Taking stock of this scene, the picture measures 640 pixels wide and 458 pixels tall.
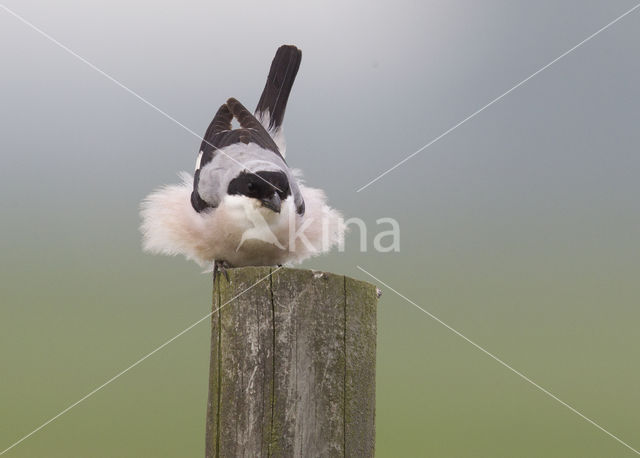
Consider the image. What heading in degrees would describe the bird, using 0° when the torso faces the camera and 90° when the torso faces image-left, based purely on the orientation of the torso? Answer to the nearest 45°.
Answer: approximately 0°
